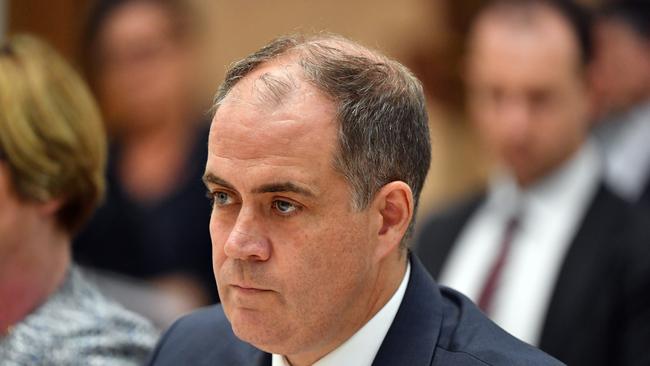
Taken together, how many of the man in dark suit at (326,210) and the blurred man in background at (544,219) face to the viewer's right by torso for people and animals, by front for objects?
0

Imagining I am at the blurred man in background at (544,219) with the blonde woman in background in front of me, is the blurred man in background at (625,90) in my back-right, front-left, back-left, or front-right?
back-right

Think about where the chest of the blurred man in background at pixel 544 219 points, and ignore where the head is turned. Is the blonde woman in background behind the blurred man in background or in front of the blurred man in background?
in front

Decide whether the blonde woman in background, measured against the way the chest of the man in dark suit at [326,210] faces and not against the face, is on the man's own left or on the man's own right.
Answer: on the man's own right

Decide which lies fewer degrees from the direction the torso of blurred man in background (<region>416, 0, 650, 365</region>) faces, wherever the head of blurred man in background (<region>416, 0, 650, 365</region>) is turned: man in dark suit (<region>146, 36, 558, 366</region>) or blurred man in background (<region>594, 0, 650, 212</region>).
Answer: the man in dark suit

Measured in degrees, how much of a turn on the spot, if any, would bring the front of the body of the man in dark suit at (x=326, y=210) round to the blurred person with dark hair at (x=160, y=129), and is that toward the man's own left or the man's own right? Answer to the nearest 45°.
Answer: approximately 135° to the man's own right

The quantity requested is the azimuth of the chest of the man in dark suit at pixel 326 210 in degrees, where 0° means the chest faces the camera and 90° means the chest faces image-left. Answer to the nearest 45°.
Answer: approximately 45°
